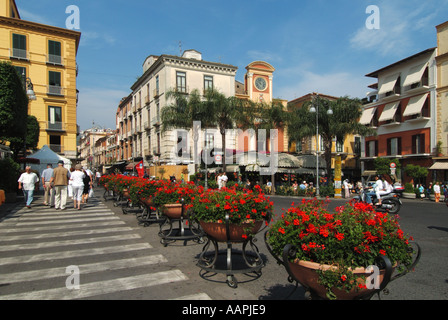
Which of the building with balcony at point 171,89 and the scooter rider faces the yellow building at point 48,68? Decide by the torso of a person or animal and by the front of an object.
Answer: the scooter rider

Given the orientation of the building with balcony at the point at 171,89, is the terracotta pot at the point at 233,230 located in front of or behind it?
in front

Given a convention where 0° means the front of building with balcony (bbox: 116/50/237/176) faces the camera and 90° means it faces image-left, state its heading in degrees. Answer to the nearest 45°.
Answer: approximately 0°

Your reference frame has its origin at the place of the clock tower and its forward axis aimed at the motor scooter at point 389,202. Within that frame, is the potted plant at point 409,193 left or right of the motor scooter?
left

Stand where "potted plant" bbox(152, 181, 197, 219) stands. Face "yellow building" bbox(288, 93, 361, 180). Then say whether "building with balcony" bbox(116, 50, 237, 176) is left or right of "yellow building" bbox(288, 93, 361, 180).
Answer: left

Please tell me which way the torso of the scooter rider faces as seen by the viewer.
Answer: to the viewer's left

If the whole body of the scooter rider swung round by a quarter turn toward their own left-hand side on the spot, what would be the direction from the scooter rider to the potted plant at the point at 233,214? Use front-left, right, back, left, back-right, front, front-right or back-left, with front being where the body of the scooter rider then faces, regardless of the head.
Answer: front

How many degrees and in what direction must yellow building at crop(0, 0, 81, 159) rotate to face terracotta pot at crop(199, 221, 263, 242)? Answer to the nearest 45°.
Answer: approximately 45° to its right

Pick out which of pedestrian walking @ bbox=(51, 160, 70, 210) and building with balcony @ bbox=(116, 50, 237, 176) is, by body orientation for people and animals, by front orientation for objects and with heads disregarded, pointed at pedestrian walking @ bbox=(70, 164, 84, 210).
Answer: the building with balcony

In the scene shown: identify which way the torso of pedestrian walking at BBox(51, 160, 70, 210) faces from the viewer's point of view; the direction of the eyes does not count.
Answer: away from the camera

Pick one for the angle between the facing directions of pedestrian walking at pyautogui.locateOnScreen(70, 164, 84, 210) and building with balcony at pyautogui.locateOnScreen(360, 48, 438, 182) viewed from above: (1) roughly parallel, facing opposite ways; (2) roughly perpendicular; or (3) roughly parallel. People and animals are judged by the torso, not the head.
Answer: roughly perpendicular

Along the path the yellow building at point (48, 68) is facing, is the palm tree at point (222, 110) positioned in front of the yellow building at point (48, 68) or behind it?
in front

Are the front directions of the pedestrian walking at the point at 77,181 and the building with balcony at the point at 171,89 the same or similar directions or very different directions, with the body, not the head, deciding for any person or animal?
very different directions

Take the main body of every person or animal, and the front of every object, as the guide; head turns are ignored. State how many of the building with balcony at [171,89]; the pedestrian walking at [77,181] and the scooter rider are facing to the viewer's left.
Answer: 1

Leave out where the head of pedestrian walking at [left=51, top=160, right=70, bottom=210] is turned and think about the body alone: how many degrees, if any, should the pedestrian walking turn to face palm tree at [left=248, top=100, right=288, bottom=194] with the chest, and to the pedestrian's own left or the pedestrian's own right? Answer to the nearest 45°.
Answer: approximately 45° to the pedestrian's own right

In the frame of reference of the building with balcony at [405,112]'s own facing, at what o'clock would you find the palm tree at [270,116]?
The palm tree is roughly at 12 o'clock from the building with balcony.
